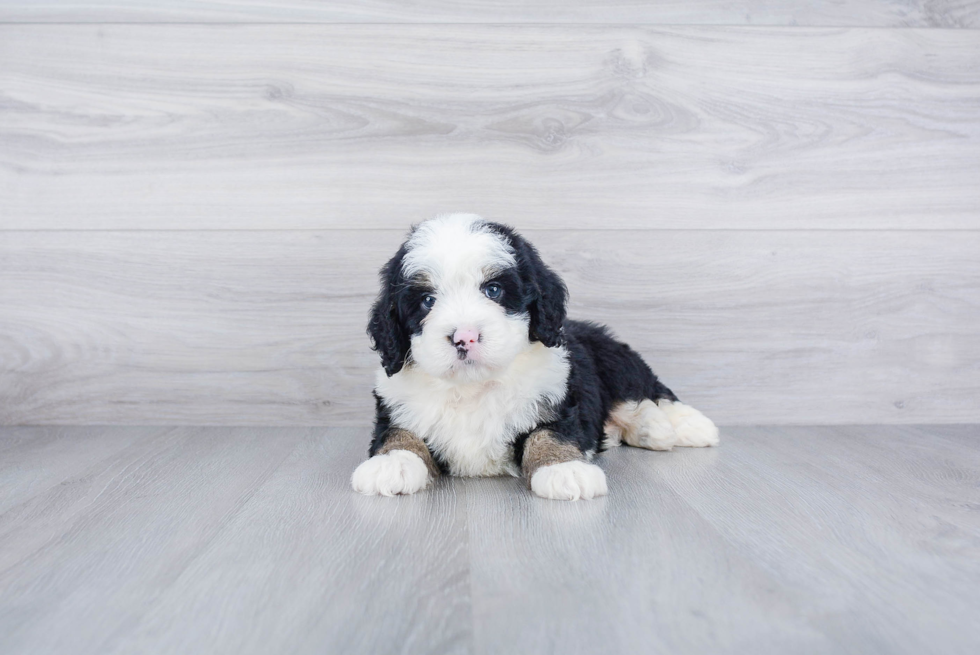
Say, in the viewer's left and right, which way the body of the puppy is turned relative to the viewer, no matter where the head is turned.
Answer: facing the viewer and to the left of the viewer
